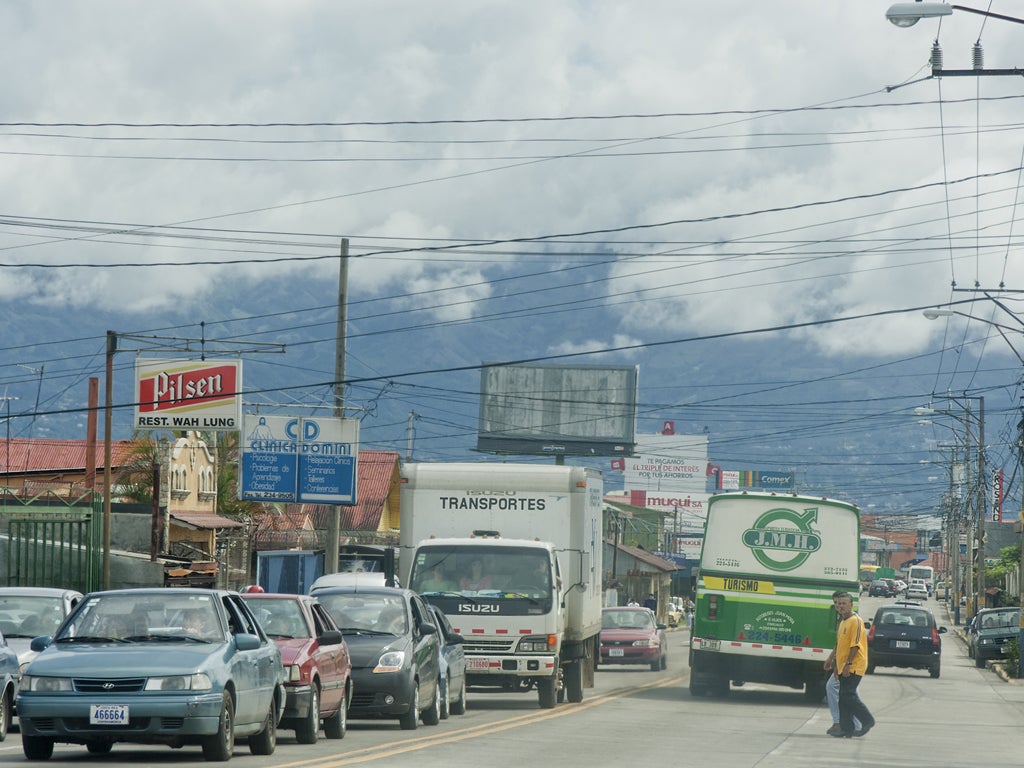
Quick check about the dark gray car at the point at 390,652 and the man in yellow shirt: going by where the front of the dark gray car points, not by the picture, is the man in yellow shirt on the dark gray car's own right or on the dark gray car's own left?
on the dark gray car's own left

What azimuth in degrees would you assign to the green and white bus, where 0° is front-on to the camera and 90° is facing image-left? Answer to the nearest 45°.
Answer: approximately 180°

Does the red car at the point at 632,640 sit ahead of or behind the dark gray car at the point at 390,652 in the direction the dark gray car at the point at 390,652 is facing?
behind

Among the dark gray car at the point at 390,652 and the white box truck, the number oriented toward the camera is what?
2

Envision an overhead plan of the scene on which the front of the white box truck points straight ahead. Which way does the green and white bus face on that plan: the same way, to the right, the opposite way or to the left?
the opposite way

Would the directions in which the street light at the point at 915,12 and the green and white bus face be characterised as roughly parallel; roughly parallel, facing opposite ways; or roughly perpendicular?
roughly perpendicular

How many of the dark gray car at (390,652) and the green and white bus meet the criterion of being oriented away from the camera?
1

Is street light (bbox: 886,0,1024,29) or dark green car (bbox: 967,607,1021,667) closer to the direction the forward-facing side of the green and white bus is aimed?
the dark green car

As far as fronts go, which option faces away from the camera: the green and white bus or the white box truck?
the green and white bus

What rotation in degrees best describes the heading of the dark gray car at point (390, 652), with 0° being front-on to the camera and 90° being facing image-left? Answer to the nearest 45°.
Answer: approximately 0°

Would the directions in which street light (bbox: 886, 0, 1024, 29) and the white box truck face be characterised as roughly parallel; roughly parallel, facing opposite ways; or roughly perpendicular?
roughly perpendicular

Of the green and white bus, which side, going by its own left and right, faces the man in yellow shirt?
back

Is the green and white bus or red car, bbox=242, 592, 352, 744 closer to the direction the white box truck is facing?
the red car

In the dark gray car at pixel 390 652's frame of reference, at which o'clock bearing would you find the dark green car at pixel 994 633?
the dark green car at pixel 994 633 is roughly at 7 o'clock from the dark gray car at pixel 390 652.
